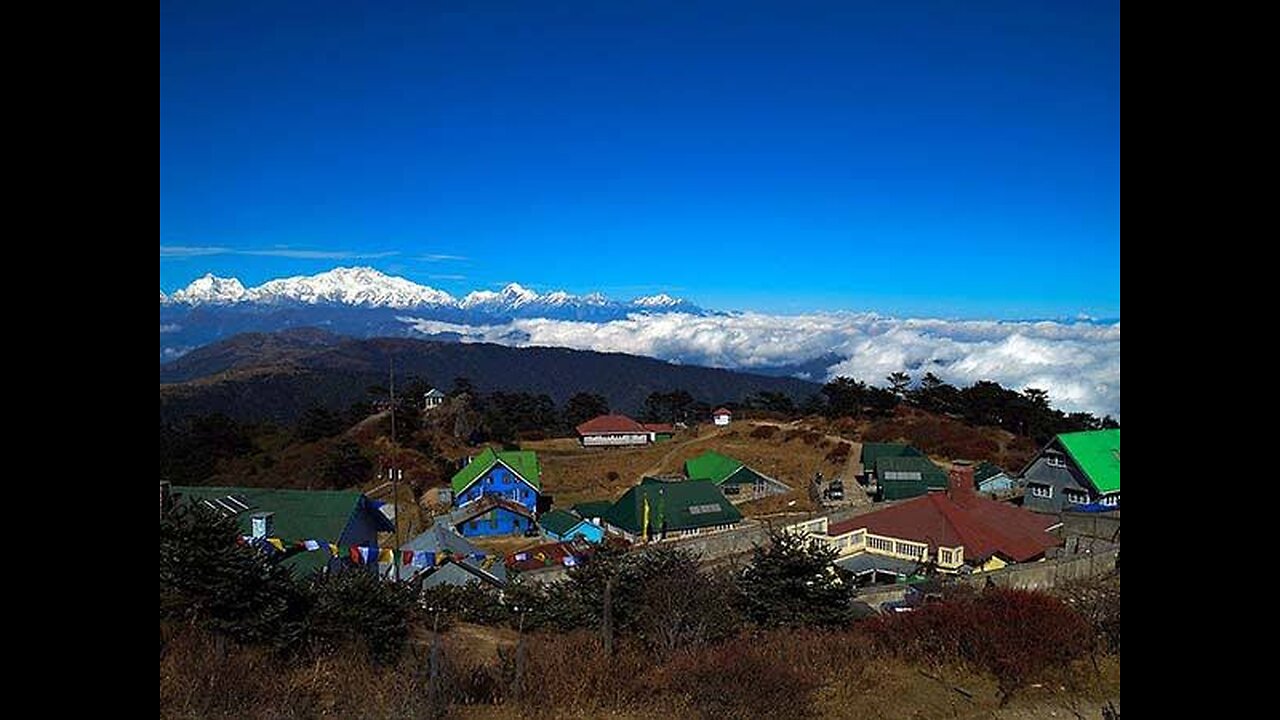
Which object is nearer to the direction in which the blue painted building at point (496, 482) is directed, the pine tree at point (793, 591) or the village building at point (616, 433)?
the pine tree

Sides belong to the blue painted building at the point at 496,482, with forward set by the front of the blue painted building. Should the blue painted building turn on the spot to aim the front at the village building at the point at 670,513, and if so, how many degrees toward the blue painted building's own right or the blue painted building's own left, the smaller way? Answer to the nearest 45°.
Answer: approximately 45° to the blue painted building's own left

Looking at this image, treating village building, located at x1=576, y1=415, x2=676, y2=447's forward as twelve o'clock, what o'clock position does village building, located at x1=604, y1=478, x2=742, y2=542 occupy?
village building, located at x1=604, y1=478, x2=742, y2=542 is roughly at 12 o'clock from village building, located at x1=576, y1=415, x2=676, y2=447.

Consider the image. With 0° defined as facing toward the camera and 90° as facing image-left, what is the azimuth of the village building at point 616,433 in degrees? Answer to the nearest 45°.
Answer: approximately 0°

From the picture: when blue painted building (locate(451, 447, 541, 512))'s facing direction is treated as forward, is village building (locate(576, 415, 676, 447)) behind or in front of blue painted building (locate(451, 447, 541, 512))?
behind

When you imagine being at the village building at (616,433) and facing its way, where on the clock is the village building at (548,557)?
the village building at (548,557) is roughly at 12 o'clock from the village building at (616,433).

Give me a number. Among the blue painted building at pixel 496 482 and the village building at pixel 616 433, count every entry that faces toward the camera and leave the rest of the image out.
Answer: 2

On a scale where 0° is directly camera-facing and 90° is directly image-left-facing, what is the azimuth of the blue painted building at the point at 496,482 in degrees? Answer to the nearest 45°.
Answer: approximately 0°
